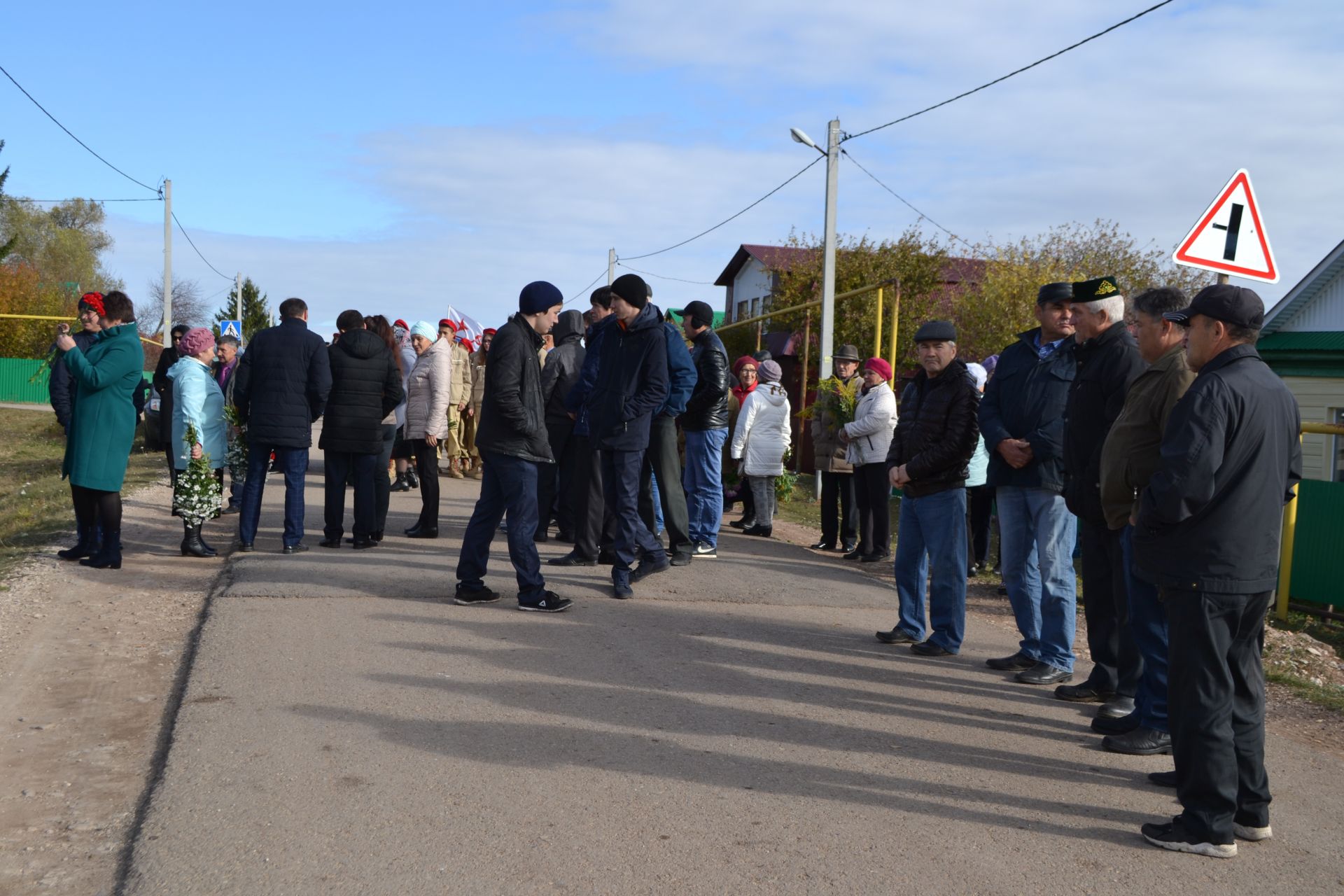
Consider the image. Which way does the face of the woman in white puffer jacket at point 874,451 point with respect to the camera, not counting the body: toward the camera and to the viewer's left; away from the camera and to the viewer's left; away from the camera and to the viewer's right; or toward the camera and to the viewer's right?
toward the camera and to the viewer's left

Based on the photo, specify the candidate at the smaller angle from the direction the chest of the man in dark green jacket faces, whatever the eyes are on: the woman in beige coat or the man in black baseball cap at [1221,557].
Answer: the woman in beige coat

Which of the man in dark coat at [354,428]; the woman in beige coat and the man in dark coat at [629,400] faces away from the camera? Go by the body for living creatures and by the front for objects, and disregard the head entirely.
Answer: the man in dark coat at [354,428]

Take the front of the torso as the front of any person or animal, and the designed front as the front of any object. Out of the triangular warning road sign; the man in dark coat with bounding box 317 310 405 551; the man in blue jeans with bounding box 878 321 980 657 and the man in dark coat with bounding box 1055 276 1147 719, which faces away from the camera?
the man in dark coat with bounding box 317 310 405 551

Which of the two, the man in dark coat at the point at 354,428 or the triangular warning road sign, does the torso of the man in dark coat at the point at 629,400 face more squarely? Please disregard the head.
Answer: the man in dark coat

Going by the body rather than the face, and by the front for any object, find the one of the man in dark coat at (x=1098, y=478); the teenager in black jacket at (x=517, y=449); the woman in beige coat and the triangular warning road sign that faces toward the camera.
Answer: the triangular warning road sign

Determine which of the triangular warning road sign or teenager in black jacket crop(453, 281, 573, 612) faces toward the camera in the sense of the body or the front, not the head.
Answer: the triangular warning road sign

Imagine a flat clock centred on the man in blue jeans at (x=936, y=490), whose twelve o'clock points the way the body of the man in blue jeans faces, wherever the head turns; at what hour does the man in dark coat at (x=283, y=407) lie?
The man in dark coat is roughly at 2 o'clock from the man in blue jeans.

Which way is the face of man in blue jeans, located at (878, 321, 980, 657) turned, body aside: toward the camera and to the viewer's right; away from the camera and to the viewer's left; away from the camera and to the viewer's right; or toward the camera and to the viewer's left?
toward the camera and to the viewer's left

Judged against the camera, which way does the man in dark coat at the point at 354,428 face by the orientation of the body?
away from the camera

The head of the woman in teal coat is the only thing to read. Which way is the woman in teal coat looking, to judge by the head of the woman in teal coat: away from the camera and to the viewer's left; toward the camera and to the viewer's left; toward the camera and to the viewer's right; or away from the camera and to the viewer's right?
away from the camera and to the viewer's left

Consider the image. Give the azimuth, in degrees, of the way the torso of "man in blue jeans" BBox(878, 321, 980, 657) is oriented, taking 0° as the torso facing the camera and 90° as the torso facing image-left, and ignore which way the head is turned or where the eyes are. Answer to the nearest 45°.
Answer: approximately 45°

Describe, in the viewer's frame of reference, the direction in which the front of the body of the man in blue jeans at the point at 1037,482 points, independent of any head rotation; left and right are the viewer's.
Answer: facing the viewer and to the left of the viewer

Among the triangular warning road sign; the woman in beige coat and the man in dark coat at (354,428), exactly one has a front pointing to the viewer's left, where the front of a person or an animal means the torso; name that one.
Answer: the woman in beige coat
